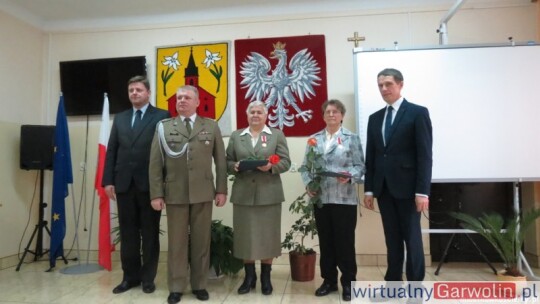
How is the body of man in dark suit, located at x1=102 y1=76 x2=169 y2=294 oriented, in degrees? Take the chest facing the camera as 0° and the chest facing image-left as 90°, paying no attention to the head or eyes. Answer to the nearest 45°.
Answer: approximately 0°

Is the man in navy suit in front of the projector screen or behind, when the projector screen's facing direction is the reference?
in front

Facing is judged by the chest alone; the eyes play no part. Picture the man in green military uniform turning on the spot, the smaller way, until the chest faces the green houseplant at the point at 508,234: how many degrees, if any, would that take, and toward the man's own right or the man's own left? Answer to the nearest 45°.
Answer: approximately 90° to the man's own left

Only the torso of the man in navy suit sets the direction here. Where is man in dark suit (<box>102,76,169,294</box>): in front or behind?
in front

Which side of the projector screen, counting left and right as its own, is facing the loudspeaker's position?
right

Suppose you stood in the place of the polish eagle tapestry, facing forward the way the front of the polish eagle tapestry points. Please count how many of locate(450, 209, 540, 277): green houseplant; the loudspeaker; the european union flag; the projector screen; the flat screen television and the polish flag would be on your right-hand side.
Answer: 4

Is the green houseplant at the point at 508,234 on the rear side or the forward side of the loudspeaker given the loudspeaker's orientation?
on the forward side

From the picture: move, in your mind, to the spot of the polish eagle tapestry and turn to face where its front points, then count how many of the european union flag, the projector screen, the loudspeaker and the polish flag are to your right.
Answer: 3

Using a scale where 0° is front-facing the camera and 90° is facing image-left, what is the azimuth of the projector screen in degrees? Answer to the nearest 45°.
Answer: approximately 0°

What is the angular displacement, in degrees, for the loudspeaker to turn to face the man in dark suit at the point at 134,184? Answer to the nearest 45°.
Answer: approximately 45° to its left
